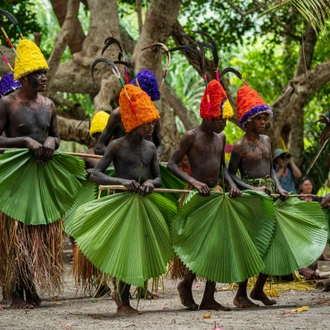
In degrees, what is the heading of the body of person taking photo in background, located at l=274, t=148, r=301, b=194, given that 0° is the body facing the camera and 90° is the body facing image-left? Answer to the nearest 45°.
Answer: approximately 0°
